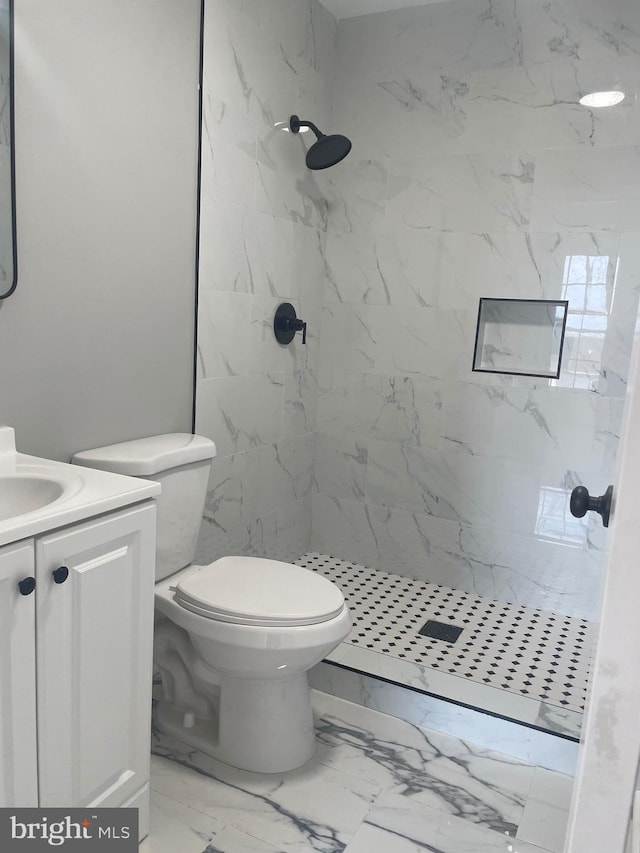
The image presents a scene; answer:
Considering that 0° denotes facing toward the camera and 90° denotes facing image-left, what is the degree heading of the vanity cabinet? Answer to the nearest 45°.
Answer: approximately 315°

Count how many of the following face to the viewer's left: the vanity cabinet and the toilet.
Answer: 0

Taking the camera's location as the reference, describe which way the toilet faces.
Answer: facing the viewer and to the right of the viewer

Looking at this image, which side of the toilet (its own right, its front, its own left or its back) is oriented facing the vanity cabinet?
right

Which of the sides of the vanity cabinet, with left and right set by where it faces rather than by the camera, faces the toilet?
left

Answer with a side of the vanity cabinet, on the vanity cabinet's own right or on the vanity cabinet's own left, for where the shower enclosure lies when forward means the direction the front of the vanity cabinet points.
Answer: on the vanity cabinet's own left
